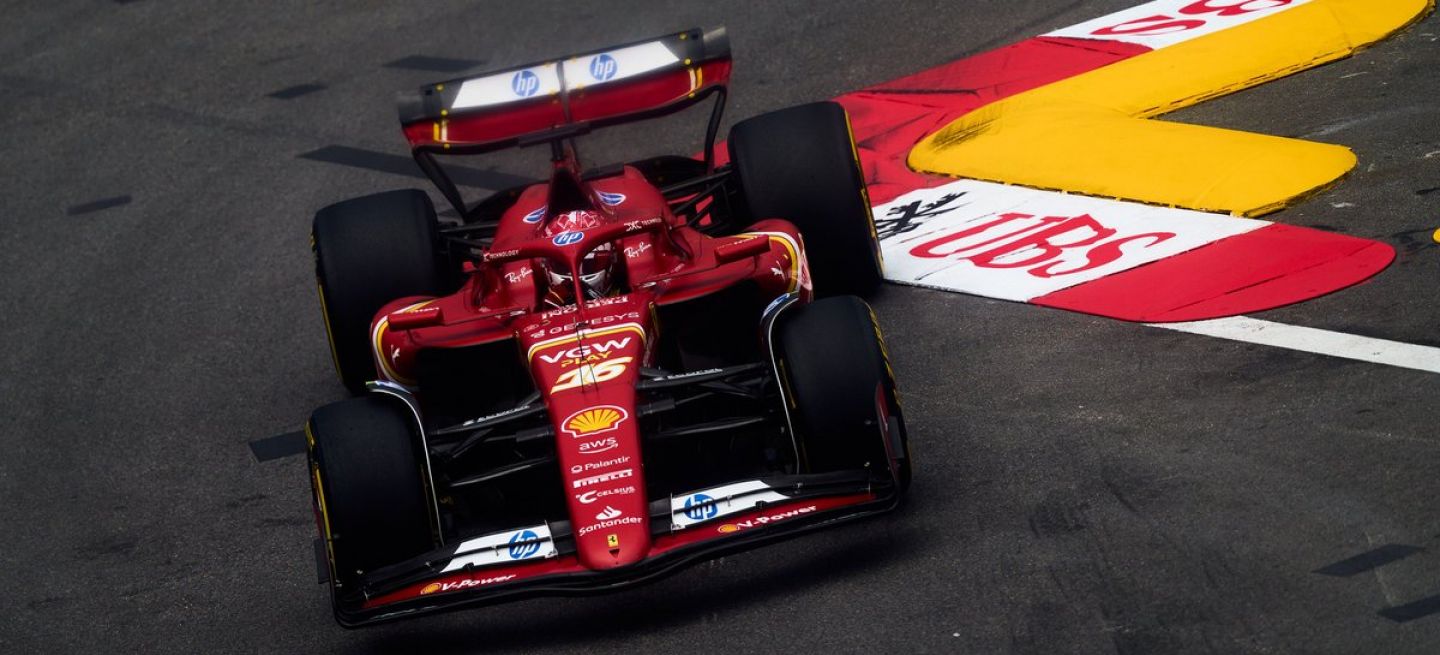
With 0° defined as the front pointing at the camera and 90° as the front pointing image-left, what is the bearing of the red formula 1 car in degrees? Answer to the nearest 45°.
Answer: approximately 0°
